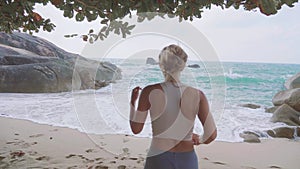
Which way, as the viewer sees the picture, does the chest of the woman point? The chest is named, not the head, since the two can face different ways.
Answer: away from the camera

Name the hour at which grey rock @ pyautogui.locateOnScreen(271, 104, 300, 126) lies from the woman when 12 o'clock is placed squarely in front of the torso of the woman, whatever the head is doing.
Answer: The grey rock is roughly at 1 o'clock from the woman.

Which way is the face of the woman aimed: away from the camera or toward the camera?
away from the camera

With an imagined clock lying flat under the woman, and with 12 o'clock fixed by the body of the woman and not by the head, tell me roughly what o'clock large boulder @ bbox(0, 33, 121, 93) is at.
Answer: The large boulder is roughly at 11 o'clock from the woman.

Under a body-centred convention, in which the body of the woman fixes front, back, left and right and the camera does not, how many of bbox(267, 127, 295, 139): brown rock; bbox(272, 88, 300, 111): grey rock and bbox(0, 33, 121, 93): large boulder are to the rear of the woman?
0

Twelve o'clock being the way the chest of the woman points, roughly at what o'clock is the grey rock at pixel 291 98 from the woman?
The grey rock is roughly at 1 o'clock from the woman.

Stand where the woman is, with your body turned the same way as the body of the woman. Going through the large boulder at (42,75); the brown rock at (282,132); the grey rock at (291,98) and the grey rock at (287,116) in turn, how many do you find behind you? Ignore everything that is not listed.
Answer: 0

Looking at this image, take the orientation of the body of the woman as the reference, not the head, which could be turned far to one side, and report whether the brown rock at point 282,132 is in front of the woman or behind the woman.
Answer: in front

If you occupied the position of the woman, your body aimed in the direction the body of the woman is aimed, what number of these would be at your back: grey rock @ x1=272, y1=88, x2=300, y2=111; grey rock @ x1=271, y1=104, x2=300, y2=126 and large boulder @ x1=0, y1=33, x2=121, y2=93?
0
